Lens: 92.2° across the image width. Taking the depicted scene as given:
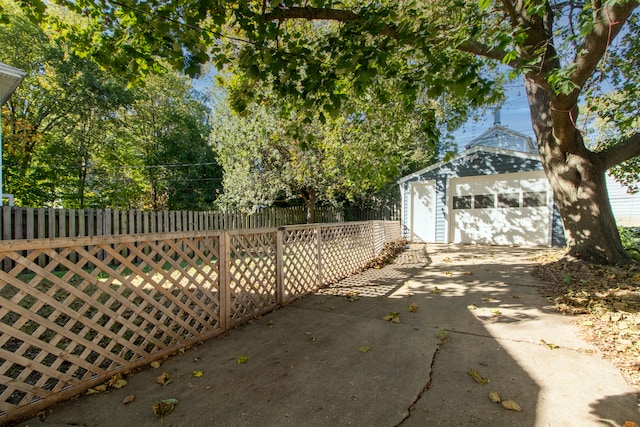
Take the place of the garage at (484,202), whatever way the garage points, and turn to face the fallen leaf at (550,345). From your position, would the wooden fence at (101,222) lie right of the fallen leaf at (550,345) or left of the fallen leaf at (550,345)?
right

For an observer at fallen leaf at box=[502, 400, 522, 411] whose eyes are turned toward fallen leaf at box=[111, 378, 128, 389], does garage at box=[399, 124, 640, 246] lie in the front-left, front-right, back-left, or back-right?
back-right

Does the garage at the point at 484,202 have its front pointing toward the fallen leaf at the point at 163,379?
yes

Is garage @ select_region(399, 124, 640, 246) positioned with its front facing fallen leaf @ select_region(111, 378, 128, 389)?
yes

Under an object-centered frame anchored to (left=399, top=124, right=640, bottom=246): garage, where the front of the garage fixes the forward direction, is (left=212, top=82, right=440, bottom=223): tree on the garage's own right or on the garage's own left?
on the garage's own right

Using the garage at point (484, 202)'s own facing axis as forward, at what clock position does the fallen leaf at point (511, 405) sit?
The fallen leaf is roughly at 12 o'clock from the garage.

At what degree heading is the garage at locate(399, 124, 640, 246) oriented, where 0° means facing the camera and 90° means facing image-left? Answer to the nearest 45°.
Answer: approximately 0°

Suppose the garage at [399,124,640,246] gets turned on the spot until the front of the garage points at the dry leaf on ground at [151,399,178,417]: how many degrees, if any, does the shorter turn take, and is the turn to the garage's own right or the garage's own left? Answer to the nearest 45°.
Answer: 0° — it already faces it
